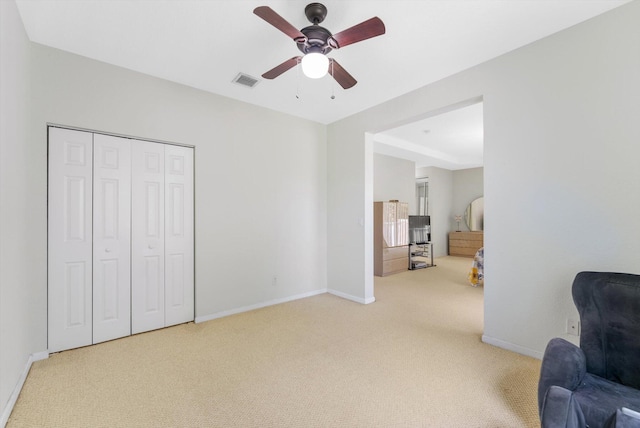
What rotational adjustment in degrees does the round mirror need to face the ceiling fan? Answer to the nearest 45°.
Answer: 0° — it already faces it

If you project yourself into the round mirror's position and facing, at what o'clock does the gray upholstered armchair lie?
The gray upholstered armchair is roughly at 12 o'clock from the round mirror.

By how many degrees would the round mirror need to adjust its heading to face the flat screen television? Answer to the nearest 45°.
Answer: approximately 45° to its right

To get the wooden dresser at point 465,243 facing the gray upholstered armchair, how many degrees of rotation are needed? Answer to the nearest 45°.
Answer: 0° — it already faces it

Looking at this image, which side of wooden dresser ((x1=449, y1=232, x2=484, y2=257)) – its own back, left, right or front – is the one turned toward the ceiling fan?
front

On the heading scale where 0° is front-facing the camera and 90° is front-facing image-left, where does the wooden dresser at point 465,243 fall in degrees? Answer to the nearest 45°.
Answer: approximately 0°

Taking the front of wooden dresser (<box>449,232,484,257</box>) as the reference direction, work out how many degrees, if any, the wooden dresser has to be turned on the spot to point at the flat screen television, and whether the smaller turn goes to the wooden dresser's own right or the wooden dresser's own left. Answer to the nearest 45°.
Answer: approximately 45° to the wooden dresser's own right
